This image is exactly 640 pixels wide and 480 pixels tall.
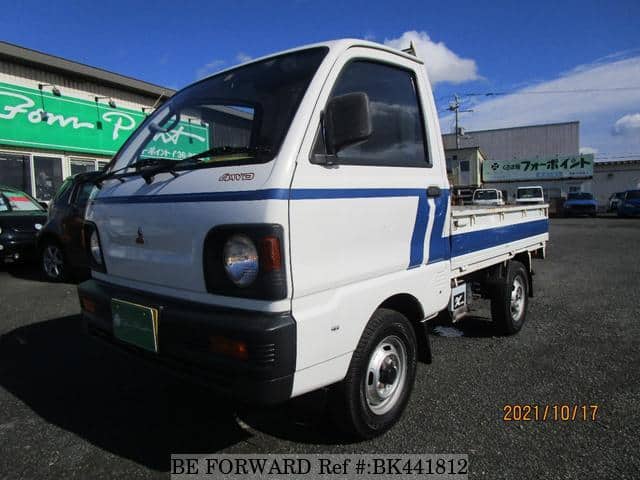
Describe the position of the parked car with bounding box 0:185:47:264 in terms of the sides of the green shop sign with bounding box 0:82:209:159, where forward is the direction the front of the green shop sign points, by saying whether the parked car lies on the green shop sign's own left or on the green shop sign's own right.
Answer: on the green shop sign's own right

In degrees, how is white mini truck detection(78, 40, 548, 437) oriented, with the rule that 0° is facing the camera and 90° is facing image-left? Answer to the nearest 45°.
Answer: approximately 45°

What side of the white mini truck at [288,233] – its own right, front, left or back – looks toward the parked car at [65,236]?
right

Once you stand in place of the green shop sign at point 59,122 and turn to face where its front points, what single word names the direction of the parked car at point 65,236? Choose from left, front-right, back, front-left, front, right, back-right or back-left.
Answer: front-right

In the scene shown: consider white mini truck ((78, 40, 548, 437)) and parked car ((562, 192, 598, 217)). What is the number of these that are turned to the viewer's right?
0

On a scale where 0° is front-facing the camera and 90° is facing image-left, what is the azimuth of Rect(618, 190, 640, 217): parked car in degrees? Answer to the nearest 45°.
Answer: approximately 45°

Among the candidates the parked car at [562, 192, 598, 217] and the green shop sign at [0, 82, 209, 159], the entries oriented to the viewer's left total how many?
0

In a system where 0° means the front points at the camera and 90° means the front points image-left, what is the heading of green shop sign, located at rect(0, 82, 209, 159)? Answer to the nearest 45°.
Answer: approximately 315°
